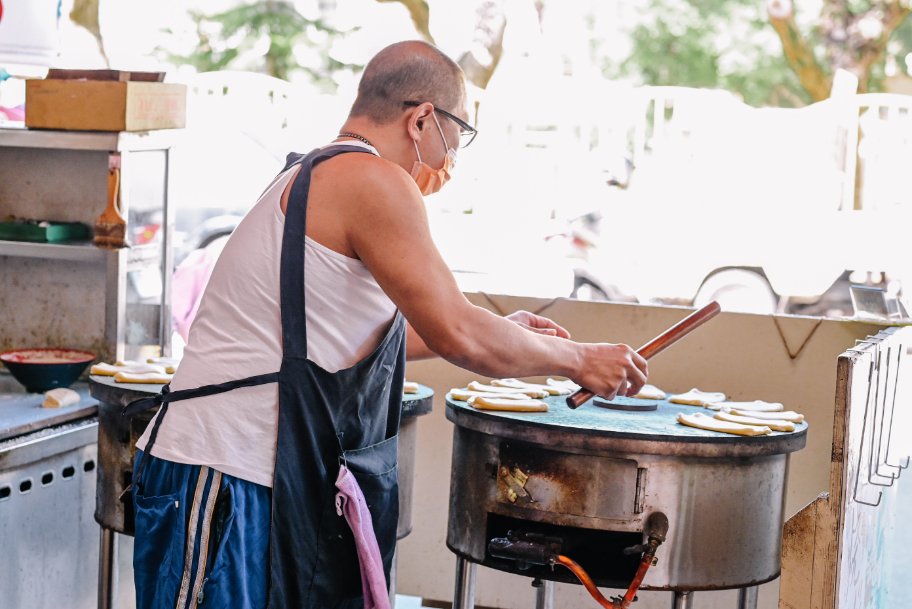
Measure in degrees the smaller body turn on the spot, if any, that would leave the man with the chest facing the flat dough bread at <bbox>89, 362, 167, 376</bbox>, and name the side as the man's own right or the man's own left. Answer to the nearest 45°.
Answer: approximately 135° to the man's own left

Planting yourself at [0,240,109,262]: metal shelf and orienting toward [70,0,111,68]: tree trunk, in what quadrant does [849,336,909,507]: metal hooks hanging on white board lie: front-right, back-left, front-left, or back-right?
back-right

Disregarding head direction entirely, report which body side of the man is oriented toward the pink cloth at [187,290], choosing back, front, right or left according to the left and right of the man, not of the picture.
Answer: left

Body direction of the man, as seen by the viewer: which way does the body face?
to the viewer's right

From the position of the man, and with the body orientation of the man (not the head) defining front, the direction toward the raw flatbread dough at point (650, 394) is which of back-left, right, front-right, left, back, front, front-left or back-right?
front-left

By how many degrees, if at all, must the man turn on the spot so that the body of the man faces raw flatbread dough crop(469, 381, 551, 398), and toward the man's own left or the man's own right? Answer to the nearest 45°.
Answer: approximately 45° to the man's own left

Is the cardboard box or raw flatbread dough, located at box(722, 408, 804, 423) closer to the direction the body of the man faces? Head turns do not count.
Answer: the raw flatbread dough

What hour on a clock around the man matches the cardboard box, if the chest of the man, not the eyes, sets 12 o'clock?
The cardboard box is roughly at 8 o'clock from the man.

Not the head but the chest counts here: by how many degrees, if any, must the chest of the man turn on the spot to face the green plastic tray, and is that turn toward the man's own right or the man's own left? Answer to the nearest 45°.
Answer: approximately 135° to the man's own left
